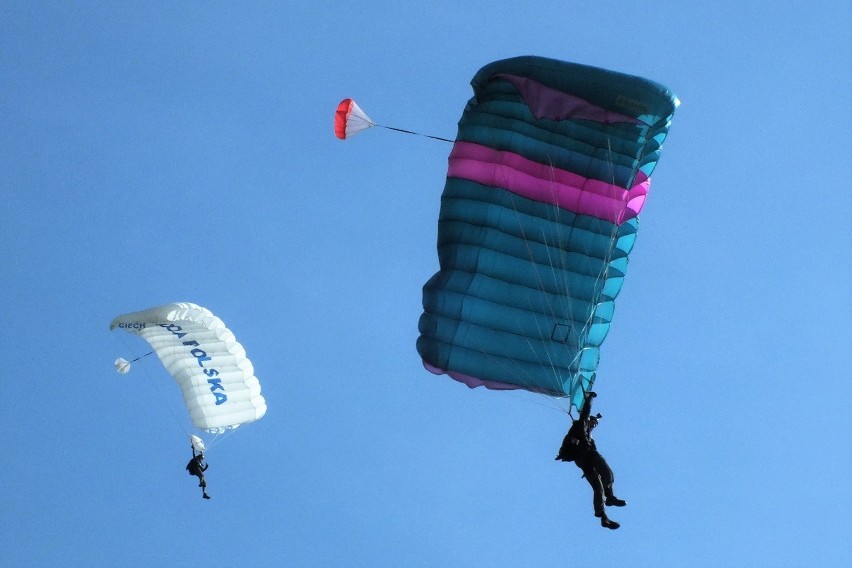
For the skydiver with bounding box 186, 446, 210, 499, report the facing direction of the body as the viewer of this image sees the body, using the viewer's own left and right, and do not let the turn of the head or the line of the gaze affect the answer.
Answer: facing to the right of the viewer

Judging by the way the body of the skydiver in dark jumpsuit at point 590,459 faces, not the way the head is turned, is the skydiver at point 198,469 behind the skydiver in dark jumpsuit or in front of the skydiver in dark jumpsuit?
behind

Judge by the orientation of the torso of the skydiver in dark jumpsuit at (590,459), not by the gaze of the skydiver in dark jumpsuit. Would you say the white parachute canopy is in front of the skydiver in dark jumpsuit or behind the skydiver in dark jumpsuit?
behind

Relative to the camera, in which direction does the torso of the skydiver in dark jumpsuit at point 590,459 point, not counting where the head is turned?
to the viewer's right

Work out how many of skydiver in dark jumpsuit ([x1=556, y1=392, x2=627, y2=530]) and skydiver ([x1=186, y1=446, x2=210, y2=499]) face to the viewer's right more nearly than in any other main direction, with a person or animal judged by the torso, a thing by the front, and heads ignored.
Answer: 2
